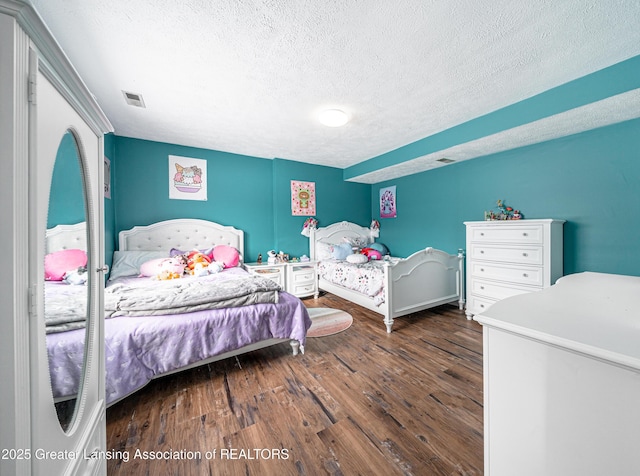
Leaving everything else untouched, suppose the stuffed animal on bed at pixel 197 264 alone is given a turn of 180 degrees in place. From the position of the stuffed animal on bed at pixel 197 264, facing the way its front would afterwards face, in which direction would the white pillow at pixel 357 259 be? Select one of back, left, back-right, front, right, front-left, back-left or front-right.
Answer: right

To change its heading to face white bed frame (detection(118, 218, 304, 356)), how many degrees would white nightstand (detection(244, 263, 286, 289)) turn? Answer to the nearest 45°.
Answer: approximately 90° to its right

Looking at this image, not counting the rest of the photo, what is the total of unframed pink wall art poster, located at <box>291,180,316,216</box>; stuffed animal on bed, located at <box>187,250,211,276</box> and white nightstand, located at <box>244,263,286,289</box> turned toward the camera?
3

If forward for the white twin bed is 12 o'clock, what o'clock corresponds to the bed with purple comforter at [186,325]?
The bed with purple comforter is roughly at 3 o'clock from the white twin bed.

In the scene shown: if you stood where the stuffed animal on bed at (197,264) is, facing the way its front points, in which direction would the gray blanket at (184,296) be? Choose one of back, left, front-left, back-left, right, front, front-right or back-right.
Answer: front

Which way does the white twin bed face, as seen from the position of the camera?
facing the viewer and to the right of the viewer

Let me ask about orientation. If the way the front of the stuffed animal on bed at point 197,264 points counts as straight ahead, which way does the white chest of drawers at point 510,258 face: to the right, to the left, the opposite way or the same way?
to the right

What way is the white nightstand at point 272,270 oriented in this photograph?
toward the camera

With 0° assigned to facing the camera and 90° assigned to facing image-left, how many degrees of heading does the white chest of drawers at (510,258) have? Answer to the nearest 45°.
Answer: approximately 45°

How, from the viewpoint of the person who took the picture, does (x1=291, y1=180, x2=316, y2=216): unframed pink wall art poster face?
facing the viewer

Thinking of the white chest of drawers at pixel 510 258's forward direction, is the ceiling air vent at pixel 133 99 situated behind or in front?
in front

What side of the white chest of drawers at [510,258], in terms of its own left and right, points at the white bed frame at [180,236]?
front

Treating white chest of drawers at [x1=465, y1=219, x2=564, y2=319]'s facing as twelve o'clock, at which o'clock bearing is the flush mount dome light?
The flush mount dome light is roughly at 12 o'clock from the white chest of drawers.

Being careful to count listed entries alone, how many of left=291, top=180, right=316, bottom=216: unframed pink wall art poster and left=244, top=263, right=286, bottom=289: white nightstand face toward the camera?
2

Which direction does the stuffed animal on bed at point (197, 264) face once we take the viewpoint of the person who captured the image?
facing the viewer

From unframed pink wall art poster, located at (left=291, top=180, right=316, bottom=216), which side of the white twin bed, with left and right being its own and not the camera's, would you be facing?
back

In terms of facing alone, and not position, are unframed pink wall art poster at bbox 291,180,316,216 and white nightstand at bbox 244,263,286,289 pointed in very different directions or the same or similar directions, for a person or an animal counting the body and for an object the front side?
same or similar directions
